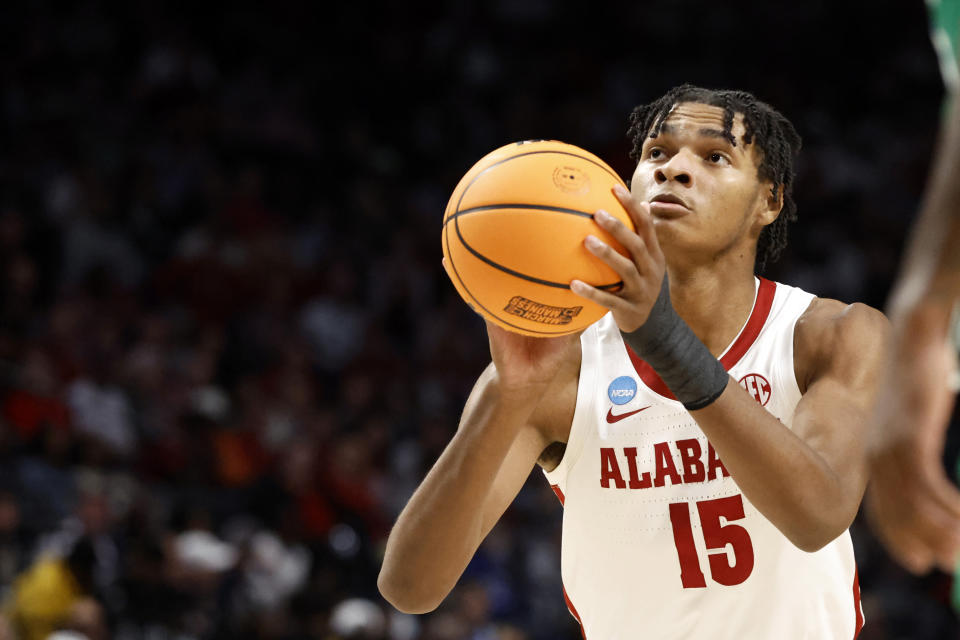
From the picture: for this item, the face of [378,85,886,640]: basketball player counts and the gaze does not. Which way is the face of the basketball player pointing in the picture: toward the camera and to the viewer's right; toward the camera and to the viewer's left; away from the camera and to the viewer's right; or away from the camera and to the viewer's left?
toward the camera and to the viewer's left

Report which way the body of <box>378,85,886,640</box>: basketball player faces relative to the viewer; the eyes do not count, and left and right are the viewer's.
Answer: facing the viewer

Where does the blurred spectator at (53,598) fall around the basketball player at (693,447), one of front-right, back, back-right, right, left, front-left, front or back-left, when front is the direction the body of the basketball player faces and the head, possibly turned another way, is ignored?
back-right
